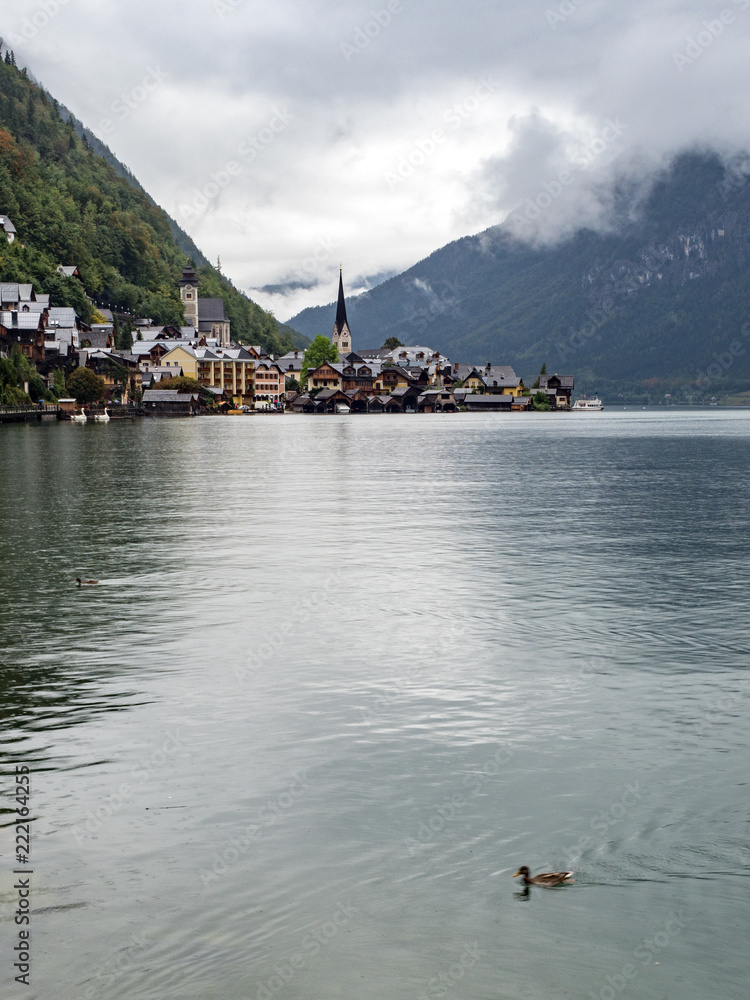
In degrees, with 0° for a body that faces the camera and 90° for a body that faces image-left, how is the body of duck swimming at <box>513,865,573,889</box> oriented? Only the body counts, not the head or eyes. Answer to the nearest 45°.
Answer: approximately 90°
